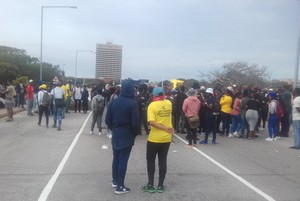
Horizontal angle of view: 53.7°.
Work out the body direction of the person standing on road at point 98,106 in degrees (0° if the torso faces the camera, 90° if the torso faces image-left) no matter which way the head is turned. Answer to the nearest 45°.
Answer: approximately 180°

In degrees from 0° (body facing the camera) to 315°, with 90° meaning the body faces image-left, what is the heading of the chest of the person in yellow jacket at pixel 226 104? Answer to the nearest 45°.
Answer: approximately 135°

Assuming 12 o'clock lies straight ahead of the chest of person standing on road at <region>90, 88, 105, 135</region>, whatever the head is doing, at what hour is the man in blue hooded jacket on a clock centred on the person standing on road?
The man in blue hooded jacket is roughly at 6 o'clock from the person standing on road.

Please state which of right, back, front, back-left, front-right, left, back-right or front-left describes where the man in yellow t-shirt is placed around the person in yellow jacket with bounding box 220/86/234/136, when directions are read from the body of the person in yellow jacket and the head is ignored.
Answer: back-left
